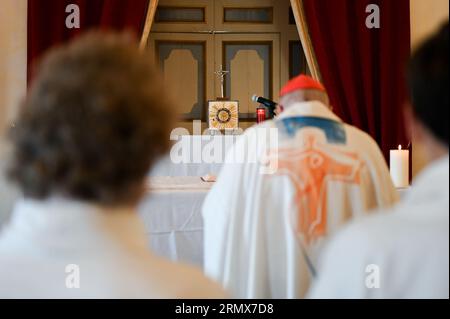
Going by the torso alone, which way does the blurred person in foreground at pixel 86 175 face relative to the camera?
away from the camera

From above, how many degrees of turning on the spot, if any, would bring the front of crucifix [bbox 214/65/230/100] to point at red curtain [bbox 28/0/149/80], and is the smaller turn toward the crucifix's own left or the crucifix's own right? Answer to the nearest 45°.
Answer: approximately 90° to the crucifix's own right

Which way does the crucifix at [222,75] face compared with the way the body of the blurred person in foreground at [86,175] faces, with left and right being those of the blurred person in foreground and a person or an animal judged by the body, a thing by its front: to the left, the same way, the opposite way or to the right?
the opposite way

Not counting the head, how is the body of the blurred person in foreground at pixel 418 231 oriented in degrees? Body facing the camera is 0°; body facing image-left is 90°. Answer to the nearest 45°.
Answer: approximately 180°

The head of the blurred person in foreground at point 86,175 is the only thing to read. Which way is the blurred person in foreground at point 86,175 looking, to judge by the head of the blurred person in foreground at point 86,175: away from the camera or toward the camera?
away from the camera

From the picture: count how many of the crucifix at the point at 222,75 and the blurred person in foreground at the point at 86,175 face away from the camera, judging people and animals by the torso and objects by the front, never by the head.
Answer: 1

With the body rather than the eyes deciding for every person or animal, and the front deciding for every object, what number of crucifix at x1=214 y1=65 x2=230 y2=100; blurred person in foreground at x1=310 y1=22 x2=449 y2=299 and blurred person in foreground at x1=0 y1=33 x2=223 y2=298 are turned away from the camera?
2

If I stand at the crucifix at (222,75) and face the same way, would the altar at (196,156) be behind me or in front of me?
in front

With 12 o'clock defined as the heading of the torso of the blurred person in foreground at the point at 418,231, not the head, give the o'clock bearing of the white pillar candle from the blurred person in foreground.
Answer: The white pillar candle is roughly at 12 o'clock from the blurred person in foreground.

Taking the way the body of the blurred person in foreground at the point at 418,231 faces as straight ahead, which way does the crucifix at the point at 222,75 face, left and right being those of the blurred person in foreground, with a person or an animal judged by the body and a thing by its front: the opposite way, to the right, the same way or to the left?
the opposite way

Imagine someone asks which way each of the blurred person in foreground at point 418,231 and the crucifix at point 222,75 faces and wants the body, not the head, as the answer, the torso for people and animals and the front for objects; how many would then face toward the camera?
1

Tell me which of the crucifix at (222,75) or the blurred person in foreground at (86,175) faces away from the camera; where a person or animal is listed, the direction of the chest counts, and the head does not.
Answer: the blurred person in foreground
